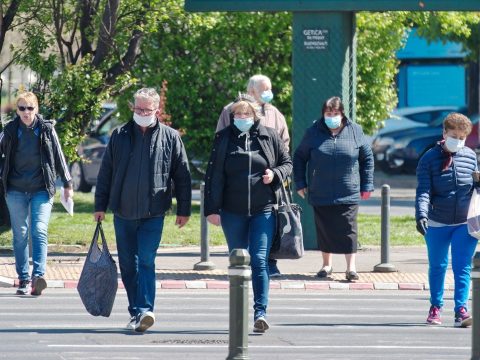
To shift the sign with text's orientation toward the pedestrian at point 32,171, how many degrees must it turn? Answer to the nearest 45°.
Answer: approximately 45° to its right

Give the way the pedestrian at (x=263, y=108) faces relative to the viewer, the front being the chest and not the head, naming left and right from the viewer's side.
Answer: facing the viewer and to the right of the viewer

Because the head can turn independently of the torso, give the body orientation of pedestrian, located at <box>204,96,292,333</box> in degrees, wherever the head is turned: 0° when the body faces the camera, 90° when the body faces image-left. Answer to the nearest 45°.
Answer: approximately 0°

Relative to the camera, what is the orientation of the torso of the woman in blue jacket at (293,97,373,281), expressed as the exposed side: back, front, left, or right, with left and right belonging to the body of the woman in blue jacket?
front

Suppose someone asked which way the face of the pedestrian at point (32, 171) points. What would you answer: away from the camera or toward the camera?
toward the camera

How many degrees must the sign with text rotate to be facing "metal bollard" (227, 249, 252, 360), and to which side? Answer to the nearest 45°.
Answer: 0° — it already faces it

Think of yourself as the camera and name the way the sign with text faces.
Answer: facing the viewer

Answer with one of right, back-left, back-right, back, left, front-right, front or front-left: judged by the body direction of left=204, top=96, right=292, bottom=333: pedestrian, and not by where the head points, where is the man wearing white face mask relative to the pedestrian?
right

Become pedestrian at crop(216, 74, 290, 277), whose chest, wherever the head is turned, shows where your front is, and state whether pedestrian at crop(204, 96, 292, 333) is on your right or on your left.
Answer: on your right

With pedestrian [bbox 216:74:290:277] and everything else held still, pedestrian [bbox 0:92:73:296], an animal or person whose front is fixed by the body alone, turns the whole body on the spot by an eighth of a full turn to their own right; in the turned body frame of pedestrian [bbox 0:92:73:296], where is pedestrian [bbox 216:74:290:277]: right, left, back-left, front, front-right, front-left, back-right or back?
back-left

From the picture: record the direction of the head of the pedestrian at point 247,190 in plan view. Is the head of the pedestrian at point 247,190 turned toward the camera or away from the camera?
toward the camera

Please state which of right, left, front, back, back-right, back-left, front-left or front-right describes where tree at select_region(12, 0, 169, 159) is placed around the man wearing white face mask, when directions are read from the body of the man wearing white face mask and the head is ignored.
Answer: back

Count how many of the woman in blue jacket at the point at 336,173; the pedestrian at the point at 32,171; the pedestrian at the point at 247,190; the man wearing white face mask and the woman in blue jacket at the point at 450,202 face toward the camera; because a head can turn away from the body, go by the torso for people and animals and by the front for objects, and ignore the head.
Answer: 5

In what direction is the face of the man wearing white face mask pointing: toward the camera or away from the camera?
toward the camera

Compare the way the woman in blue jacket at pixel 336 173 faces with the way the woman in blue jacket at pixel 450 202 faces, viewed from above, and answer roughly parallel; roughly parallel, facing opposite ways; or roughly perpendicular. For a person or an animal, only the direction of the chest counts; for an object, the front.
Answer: roughly parallel
